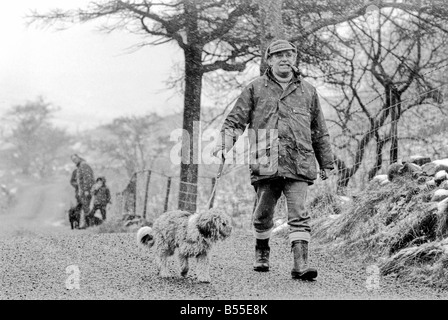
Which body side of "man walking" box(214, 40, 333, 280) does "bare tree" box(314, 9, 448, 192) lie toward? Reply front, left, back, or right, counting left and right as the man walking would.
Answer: back

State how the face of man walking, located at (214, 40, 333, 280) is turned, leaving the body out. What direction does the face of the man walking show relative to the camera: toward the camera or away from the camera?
toward the camera

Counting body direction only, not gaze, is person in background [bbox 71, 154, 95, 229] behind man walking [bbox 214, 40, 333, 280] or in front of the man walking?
behind

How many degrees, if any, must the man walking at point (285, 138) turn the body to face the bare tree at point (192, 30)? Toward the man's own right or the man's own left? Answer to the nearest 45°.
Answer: approximately 180°

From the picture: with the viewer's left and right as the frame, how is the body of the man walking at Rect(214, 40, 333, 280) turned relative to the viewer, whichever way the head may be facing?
facing the viewer

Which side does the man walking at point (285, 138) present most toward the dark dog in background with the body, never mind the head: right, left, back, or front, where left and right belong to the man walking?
back

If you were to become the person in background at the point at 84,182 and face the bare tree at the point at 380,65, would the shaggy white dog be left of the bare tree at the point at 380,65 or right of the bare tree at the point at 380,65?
right
